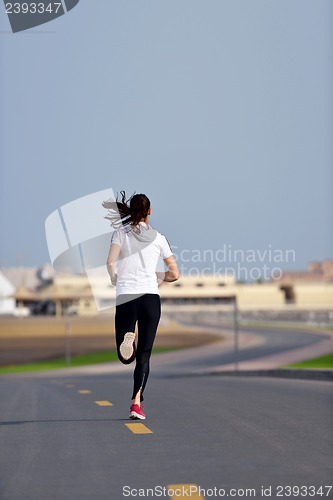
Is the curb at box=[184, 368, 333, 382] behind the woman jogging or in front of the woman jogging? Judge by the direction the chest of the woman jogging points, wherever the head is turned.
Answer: in front

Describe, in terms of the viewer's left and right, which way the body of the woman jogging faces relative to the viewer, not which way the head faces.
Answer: facing away from the viewer
